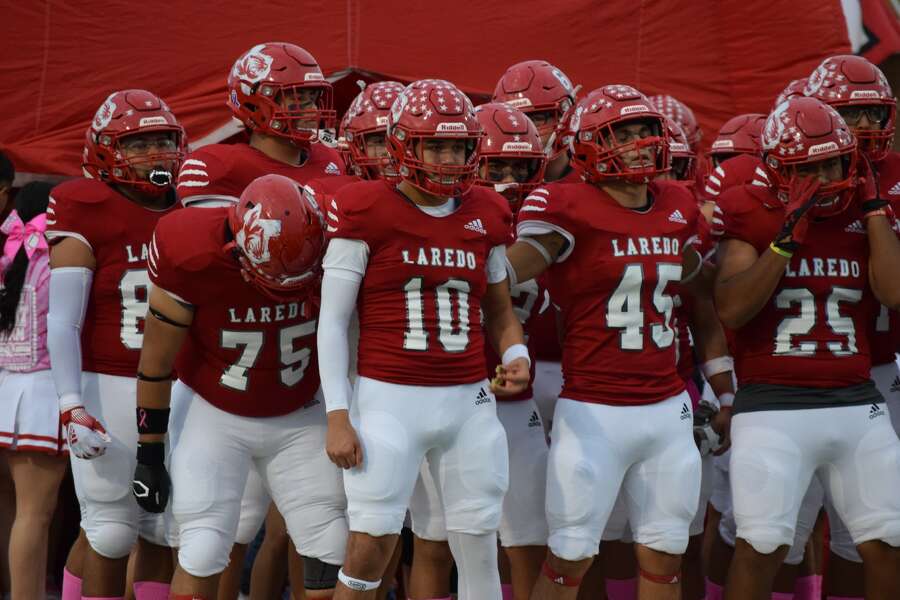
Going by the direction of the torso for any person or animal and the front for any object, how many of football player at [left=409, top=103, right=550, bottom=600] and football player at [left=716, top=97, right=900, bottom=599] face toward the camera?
2

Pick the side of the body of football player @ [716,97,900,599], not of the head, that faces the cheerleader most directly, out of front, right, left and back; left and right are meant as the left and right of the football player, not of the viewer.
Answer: right

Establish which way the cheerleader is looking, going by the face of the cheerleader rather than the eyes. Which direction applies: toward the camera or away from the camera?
away from the camera

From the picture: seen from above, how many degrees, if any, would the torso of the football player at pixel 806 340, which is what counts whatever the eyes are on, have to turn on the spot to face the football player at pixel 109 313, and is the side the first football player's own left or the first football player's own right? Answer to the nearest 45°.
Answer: approximately 90° to the first football player's own right

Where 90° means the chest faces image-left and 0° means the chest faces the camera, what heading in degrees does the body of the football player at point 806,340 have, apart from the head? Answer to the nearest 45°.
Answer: approximately 0°

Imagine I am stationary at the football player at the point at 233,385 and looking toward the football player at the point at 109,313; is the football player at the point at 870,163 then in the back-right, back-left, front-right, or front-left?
back-right

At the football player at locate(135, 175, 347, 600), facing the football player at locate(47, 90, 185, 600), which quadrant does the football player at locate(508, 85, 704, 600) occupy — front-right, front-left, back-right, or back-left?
back-right

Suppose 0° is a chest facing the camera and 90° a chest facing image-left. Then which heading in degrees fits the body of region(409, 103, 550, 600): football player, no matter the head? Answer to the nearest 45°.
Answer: approximately 0°
